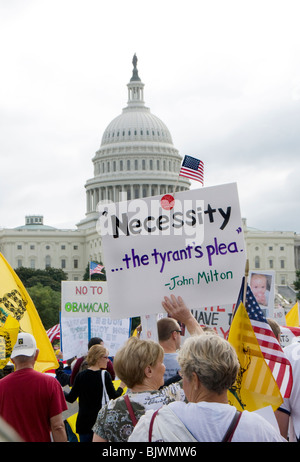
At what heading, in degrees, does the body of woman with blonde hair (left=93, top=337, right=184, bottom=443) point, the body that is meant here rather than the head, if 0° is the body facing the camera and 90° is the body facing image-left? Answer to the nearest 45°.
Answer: approximately 225°

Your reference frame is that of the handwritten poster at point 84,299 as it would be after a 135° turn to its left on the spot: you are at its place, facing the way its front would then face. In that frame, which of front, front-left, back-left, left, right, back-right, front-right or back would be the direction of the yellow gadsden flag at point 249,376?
back-right

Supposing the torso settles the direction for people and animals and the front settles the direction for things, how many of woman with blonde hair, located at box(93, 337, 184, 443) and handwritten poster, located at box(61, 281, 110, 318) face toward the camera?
1

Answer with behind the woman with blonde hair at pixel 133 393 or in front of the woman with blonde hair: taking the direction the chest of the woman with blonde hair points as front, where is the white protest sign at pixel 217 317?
in front

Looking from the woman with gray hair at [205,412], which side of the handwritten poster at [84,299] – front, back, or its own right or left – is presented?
front

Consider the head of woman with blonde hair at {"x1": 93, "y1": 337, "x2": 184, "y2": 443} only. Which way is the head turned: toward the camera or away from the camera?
away from the camera
